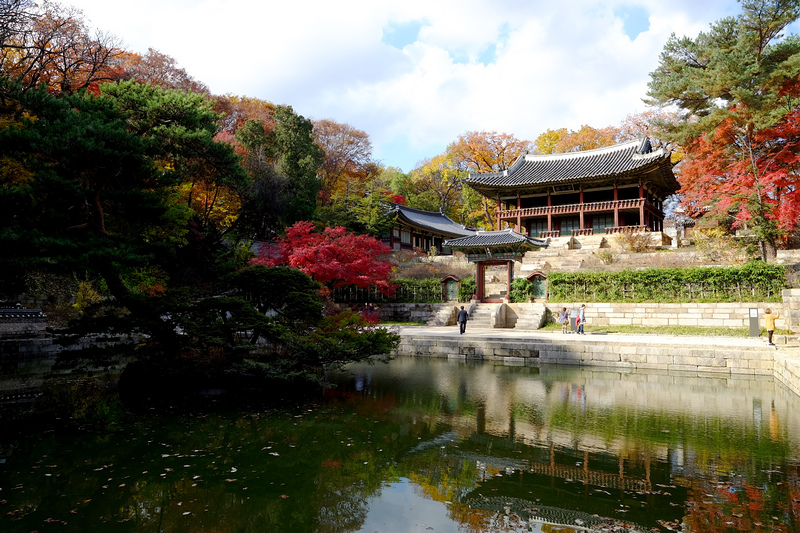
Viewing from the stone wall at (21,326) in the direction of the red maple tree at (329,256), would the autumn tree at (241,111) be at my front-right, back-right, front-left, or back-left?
front-left

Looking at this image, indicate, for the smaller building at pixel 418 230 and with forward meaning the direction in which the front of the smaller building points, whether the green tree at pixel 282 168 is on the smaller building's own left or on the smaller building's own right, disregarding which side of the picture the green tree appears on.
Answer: on the smaller building's own right

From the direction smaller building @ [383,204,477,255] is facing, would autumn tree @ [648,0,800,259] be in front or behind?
in front

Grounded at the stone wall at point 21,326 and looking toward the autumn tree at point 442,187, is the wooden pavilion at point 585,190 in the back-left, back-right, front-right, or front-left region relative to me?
front-right

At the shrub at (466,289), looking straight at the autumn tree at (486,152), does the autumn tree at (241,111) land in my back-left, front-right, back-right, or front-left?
front-left

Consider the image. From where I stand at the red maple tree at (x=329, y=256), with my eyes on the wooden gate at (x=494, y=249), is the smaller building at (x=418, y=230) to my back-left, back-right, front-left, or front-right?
front-left

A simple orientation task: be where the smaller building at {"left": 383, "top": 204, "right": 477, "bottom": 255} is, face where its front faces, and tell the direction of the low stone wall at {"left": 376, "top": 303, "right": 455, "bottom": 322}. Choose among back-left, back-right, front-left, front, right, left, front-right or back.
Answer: front-right

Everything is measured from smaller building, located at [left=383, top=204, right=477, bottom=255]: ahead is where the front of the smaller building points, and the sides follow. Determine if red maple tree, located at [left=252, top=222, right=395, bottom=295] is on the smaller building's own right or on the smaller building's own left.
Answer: on the smaller building's own right

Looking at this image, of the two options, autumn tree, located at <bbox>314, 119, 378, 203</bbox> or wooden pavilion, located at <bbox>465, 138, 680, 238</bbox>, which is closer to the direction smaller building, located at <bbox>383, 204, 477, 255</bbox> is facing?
the wooden pavilion

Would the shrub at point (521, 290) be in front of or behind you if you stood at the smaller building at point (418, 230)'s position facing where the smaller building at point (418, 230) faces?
in front
